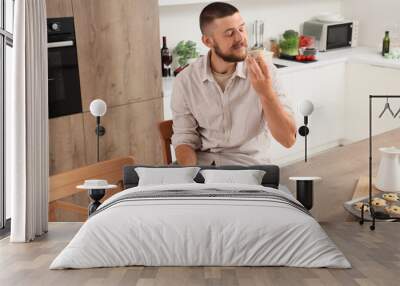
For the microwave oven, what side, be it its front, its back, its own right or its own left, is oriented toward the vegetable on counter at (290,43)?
right

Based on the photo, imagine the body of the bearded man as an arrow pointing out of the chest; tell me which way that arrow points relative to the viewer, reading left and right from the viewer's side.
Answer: facing the viewer

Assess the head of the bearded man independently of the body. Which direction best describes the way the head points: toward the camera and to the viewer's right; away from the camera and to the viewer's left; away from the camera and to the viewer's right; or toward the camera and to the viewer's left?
toward the camera and to the viewer's right
